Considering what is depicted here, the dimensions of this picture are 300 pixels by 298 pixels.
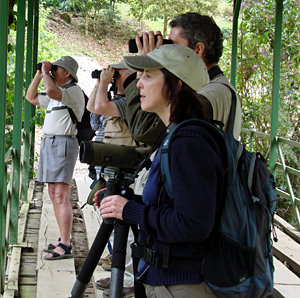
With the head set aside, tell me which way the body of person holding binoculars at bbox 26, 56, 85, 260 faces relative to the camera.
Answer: to the viewer's left

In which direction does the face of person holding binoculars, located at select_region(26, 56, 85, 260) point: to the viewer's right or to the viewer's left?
to the viewer's left

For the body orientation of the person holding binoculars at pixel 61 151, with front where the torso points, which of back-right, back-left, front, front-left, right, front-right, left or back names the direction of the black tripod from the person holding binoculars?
left

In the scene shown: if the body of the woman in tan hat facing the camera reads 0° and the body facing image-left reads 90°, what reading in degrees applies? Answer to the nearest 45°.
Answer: approximately 90°

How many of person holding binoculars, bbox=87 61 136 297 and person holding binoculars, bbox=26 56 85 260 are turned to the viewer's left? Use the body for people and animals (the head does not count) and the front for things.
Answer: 2

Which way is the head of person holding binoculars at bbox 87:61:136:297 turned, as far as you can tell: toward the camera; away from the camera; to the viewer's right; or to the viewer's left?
to the viewer's left

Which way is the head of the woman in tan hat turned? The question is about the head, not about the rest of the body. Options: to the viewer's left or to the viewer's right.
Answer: to the viewer's left

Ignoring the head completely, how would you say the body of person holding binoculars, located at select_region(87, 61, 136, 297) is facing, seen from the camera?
to the viewer's left

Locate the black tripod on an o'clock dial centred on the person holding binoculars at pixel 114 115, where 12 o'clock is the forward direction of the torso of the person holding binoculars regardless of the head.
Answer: The black tripod is roughly at 9 o'clock from the person holding binoculars.
